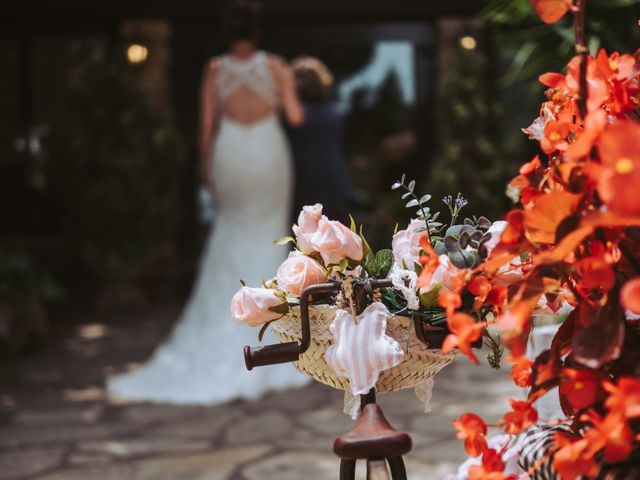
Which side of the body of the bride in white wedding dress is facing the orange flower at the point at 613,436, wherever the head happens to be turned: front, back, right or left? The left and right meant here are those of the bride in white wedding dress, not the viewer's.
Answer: back

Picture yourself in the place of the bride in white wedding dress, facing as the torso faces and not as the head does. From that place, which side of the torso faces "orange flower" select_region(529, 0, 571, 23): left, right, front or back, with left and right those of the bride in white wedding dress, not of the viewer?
back

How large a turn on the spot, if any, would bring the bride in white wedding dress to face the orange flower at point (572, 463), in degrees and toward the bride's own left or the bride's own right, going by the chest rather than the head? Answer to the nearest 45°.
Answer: approximately 180°

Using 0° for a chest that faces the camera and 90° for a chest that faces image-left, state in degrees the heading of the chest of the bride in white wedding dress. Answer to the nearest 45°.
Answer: approximately 180°

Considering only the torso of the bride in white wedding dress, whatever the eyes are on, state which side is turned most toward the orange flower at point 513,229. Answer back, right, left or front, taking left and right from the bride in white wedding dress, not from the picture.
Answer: back

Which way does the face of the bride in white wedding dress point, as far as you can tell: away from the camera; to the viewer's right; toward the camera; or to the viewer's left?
away from the camera

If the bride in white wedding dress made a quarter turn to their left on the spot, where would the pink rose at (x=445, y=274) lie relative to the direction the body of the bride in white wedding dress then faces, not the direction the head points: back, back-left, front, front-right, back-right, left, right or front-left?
left

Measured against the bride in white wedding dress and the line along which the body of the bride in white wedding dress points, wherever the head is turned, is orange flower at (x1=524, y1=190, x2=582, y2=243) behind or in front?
behind

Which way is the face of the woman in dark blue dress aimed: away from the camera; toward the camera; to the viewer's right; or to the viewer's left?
away from the camera

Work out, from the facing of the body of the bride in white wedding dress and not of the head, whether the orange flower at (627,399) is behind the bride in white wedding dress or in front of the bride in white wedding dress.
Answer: behind

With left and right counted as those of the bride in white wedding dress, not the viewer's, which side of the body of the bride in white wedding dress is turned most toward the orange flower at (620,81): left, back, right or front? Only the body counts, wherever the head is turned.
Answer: back

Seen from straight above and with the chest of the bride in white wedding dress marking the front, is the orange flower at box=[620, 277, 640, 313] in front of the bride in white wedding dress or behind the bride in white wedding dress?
behind

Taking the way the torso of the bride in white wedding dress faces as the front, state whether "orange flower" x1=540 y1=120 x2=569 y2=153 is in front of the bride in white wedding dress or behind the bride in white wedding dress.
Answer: behind

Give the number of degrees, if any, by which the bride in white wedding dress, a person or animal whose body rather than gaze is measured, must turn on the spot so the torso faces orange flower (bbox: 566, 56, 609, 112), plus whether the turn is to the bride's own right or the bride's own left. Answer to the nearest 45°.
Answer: approximately 180°

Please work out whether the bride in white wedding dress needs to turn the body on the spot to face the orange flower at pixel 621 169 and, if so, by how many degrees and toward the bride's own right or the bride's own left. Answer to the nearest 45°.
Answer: approximately 180°

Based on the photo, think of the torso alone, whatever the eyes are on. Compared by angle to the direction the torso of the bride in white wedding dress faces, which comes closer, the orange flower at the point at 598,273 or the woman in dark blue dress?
the woman in dark blue dress

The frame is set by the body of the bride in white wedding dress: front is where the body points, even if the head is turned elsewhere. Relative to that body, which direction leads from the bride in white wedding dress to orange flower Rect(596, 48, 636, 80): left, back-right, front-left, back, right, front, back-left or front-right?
back

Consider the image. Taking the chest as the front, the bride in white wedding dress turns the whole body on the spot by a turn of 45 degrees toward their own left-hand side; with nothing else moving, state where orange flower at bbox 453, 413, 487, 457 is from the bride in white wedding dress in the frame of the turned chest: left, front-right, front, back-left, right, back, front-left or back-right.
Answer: back-left
